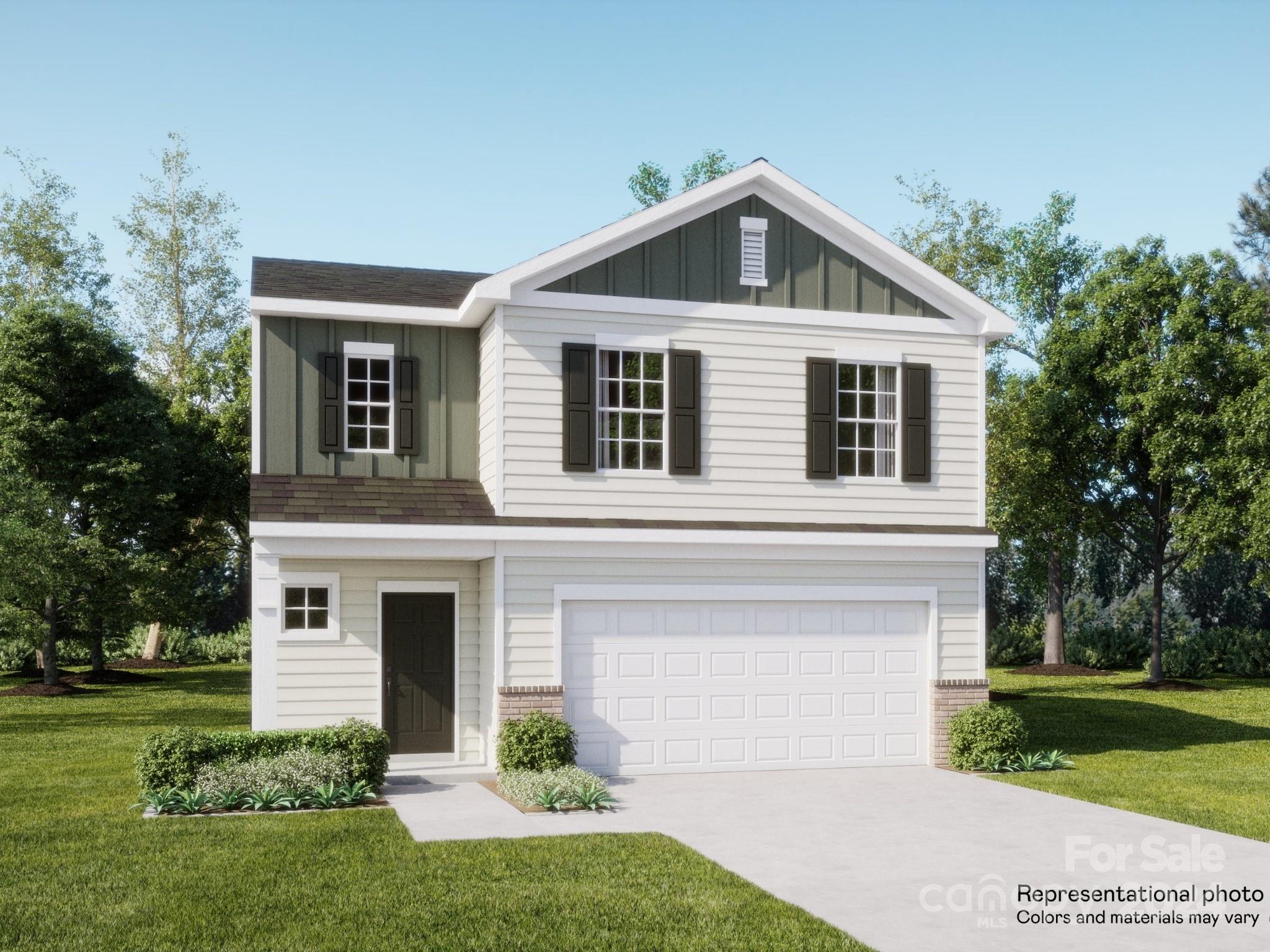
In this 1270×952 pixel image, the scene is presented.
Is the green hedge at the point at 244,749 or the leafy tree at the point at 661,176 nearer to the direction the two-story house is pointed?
the green hedge

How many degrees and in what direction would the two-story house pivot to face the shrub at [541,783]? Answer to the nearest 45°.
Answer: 0° — it already faces it

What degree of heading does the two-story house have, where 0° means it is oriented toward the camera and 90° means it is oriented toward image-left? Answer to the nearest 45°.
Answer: approximately 0°

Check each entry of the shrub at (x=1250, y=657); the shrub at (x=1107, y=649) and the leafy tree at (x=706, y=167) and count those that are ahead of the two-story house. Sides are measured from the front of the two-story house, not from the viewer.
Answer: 0

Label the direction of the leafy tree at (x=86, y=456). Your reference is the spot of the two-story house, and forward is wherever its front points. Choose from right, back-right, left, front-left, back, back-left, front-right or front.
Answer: back-right

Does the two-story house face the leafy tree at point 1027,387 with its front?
no

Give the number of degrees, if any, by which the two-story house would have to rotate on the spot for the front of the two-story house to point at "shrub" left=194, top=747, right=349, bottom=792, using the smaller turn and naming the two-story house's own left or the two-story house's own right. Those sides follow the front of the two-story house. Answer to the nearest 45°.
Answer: approximately 45° to the two-story house's own right

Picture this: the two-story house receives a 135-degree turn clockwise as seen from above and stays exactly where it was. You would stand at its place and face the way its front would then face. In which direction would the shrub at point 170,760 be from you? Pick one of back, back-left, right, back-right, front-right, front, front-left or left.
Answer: left

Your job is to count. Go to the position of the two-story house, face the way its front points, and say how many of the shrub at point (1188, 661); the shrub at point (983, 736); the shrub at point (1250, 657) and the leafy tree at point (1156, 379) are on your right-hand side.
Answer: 0

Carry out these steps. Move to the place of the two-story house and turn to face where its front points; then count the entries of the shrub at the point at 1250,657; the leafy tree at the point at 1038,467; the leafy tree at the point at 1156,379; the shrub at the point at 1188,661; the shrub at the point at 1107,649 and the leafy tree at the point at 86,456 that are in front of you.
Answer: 0

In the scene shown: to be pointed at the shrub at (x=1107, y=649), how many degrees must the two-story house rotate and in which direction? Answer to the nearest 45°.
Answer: approximately 135° to its left

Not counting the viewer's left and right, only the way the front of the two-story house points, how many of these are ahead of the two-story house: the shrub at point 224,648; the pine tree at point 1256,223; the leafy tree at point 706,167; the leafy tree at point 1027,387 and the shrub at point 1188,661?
0

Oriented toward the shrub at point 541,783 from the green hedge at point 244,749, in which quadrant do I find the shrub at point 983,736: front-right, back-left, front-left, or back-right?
front-left

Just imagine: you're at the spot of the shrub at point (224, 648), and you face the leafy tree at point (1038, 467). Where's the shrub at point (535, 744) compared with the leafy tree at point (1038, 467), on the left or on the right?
right

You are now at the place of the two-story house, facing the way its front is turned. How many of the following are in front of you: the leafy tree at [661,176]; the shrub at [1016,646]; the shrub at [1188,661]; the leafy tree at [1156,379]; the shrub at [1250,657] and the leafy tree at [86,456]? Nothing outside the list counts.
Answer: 0

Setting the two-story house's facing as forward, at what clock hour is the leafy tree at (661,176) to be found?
The leafy tree is roughly at 6 o'clock from the two-story house.
